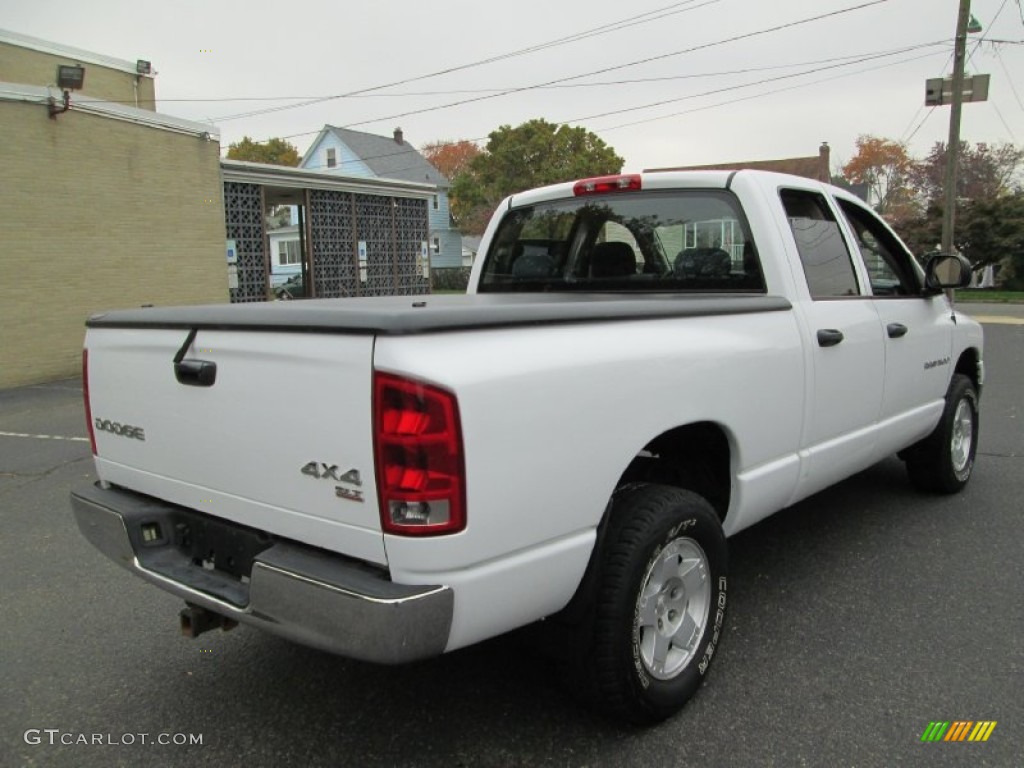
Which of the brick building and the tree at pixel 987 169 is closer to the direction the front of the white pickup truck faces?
the tree

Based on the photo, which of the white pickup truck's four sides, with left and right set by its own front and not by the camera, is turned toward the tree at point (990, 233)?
front

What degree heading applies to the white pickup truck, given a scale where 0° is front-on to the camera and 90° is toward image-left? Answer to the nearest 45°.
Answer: approximately 225°

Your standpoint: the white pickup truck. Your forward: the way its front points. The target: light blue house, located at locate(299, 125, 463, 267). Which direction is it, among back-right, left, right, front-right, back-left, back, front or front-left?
front-left

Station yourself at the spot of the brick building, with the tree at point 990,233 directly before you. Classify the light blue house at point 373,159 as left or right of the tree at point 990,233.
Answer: left

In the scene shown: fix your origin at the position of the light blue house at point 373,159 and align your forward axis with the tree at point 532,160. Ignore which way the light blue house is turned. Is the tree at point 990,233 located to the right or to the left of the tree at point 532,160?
right

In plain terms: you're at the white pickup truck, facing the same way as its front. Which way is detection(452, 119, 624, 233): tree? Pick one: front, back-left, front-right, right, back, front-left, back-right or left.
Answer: front-left

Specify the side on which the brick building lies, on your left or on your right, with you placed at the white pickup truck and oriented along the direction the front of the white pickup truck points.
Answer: on your left

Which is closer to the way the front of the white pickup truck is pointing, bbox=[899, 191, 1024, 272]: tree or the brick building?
the tree

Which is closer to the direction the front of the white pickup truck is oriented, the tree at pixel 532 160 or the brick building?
the tree

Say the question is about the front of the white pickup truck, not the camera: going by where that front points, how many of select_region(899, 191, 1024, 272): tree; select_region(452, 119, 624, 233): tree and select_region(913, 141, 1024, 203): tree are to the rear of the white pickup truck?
0
